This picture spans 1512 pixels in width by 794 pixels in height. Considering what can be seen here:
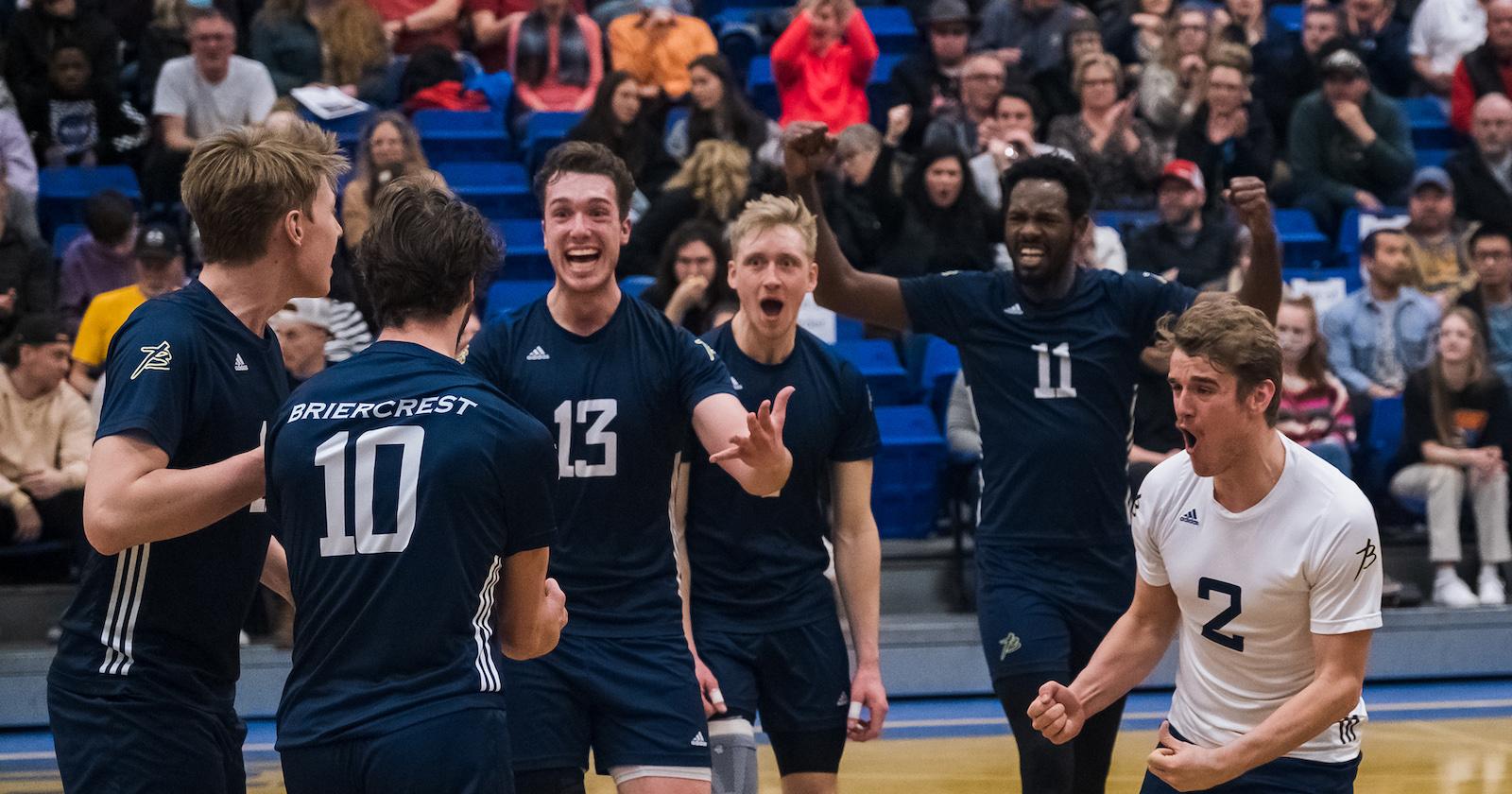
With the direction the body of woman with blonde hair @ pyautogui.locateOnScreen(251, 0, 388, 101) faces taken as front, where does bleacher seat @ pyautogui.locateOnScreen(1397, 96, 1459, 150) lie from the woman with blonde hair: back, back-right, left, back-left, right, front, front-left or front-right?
left

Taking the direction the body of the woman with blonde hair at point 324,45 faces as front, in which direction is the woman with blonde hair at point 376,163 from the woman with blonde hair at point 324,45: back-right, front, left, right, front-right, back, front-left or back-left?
front

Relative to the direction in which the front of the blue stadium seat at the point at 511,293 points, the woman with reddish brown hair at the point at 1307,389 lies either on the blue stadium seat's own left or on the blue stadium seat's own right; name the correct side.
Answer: on the blue stadium seat's own left

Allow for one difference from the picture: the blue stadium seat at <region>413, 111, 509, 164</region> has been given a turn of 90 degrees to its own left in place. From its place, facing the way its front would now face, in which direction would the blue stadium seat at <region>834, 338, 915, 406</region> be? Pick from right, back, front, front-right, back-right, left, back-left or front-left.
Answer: front-right

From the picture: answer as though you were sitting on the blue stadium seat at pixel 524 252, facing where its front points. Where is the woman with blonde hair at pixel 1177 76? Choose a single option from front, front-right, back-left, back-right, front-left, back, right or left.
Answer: left

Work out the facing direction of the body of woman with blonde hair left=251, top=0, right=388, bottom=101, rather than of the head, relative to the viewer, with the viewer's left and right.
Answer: facing the viewer

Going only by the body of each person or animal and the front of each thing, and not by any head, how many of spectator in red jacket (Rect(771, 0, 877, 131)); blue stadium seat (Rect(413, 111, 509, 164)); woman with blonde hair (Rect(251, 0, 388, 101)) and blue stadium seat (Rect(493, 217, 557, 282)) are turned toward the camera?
4

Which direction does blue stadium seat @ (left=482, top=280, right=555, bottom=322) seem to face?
toward the camera

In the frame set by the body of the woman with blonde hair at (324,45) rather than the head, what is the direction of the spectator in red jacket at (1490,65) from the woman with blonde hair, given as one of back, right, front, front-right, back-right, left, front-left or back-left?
left

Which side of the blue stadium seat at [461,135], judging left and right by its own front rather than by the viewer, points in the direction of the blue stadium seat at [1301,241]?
left

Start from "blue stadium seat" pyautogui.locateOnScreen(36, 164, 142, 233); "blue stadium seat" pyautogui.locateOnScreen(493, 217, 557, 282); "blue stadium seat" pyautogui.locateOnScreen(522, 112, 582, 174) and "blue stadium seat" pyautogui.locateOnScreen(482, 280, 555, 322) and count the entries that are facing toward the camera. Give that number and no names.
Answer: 4

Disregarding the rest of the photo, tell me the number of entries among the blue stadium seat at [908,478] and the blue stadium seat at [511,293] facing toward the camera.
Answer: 2

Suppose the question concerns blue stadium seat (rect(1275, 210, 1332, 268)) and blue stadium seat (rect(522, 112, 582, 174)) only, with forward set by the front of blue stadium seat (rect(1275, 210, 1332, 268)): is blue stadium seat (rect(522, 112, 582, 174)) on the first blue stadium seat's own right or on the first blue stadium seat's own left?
on the first blue stadium seat's own right

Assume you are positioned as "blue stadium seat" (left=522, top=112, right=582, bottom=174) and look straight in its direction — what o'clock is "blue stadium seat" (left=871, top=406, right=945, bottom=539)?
"blue stadium seat" (left=871, top=406, right=945, bottom=539) is roughly at 11 o'clock from "blue stadium seat" (left=522, top=112, right=582, bottom=174).

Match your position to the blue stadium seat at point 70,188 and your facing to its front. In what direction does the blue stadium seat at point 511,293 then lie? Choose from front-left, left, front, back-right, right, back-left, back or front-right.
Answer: front-left

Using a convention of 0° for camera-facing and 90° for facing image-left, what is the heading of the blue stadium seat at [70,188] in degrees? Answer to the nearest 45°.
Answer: approximately 0°
